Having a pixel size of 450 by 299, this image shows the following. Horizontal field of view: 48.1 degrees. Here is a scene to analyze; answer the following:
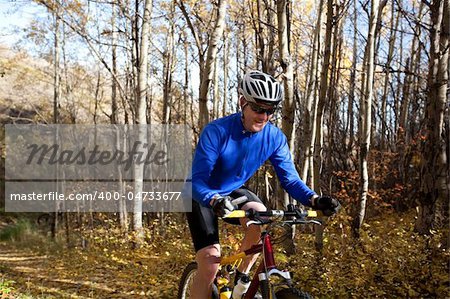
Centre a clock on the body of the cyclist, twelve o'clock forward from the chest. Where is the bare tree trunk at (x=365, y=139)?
The bare tree trunk is roughly at 8 o'clock from the cyclist.

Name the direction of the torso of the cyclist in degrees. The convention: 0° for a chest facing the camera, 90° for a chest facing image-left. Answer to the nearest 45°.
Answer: approximately 315°

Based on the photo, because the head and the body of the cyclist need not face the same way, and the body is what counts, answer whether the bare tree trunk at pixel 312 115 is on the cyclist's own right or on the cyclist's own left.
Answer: on the cyclist's own left

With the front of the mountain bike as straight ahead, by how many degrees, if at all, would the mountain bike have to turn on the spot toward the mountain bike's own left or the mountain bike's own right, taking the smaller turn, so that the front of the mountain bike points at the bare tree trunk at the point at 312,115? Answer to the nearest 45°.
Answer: approximately 135° to the mountain bike's own left

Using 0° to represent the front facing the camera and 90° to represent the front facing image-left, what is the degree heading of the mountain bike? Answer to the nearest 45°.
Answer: approximately 315°

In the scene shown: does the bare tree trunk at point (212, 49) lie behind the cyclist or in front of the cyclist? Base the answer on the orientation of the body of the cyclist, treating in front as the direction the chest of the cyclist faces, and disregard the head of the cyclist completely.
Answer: behind

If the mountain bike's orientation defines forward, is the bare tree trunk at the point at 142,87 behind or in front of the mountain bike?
behind

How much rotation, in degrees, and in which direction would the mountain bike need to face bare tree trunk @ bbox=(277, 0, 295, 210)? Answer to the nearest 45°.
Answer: approximately 135° to its left

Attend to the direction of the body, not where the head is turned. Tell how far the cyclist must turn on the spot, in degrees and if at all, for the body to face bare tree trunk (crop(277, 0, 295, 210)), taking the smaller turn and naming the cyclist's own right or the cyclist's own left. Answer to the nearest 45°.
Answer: approximately 135° to the cyclist's own left
